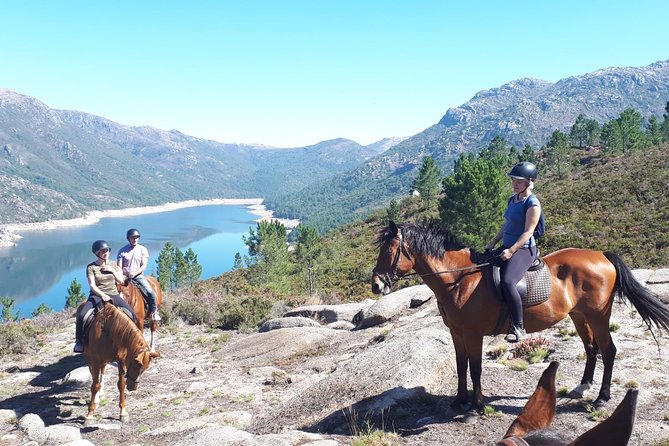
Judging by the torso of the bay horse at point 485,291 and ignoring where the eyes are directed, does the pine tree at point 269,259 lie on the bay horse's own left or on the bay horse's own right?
on the bay horse's own right

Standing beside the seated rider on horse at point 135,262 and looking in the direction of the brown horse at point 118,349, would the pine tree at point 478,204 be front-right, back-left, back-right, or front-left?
back-left

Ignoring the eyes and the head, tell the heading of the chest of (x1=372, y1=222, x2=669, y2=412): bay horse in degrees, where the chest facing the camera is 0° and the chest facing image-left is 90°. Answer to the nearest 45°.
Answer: approximately 90°

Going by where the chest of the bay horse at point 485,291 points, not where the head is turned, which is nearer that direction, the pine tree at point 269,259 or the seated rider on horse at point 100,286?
the seated rider on horse

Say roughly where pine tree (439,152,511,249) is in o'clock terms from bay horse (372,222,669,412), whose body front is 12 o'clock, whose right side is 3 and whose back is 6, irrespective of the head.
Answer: The pine tree is roughly at 3 o'clock from the bay horse.

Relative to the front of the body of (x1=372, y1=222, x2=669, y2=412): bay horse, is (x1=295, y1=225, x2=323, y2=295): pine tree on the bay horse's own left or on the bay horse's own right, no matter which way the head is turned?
on the bay horse's own right
